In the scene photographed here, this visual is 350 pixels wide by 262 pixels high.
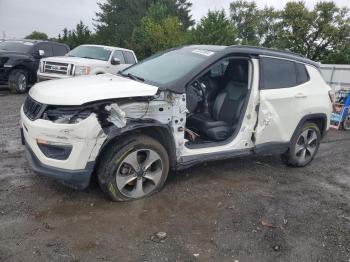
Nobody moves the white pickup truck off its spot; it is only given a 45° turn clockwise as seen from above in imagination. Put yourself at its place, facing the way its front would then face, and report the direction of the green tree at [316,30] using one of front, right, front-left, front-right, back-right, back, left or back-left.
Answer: back-right

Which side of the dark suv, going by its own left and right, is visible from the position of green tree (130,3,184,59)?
back

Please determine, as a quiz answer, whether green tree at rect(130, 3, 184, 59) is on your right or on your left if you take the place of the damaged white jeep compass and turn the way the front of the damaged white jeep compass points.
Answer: on your right

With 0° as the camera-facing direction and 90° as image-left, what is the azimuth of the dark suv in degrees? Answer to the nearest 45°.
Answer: approximately 45°

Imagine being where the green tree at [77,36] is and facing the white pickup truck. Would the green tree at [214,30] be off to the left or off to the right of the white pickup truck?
left

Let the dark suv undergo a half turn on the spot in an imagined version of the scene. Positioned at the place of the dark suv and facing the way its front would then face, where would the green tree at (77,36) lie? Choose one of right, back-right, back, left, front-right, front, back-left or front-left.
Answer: front-left

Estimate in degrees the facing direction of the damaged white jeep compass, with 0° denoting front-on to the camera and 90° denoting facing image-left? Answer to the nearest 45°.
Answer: approximately 45°

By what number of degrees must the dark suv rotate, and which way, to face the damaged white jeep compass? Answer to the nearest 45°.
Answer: approximately 45° to its left

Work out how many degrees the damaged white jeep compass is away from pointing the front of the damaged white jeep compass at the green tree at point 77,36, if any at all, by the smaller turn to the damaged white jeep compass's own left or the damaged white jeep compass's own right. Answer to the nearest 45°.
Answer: approximately 135° to the damaged white jeep compass's own right

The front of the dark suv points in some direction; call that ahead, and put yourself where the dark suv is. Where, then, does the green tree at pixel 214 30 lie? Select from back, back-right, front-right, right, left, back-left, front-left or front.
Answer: back

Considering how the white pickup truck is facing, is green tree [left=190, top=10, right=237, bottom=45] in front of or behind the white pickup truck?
behind
